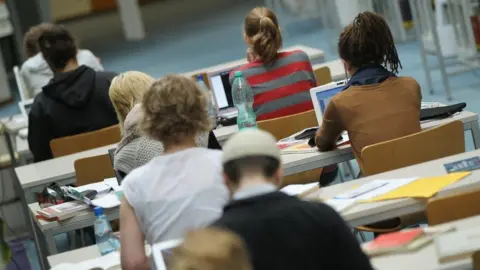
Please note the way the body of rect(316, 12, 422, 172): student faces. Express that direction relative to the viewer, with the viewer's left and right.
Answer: facing away from the viewer and to the left of the viewer

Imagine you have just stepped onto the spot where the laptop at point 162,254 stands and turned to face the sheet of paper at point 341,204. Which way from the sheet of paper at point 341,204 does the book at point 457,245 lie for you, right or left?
right

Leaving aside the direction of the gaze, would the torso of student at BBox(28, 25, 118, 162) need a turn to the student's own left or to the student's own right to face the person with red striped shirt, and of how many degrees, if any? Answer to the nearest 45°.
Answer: approximately 135° to the student's own right

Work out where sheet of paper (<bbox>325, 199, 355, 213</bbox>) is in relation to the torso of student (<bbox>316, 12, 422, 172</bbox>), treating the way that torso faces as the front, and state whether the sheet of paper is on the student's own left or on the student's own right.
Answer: on the student's own left

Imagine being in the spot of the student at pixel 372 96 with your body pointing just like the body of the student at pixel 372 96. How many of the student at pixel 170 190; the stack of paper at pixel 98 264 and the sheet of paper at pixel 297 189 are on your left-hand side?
3

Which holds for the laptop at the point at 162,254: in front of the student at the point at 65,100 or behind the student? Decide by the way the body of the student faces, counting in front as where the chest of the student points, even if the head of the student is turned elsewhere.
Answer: behind

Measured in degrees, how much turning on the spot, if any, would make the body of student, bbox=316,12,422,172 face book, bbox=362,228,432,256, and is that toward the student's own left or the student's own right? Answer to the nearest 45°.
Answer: approximately 135° to the student's own left

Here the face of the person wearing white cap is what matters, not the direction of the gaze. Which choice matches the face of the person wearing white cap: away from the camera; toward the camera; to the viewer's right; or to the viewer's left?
away from the camera

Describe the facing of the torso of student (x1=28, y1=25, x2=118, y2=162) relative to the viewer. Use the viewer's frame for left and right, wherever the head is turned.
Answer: facing away from the viewer

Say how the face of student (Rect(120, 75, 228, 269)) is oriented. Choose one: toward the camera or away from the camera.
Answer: away from the camera

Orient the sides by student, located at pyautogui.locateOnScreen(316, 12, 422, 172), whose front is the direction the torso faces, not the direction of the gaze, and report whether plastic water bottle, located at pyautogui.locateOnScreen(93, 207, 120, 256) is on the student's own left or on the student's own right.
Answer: on the student's own left

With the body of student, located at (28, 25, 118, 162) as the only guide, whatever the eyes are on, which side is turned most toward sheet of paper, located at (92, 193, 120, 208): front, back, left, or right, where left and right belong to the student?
back

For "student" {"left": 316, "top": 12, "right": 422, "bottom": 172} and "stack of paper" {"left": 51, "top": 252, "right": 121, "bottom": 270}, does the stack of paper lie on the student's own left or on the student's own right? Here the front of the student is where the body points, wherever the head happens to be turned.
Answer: on the student's own left
